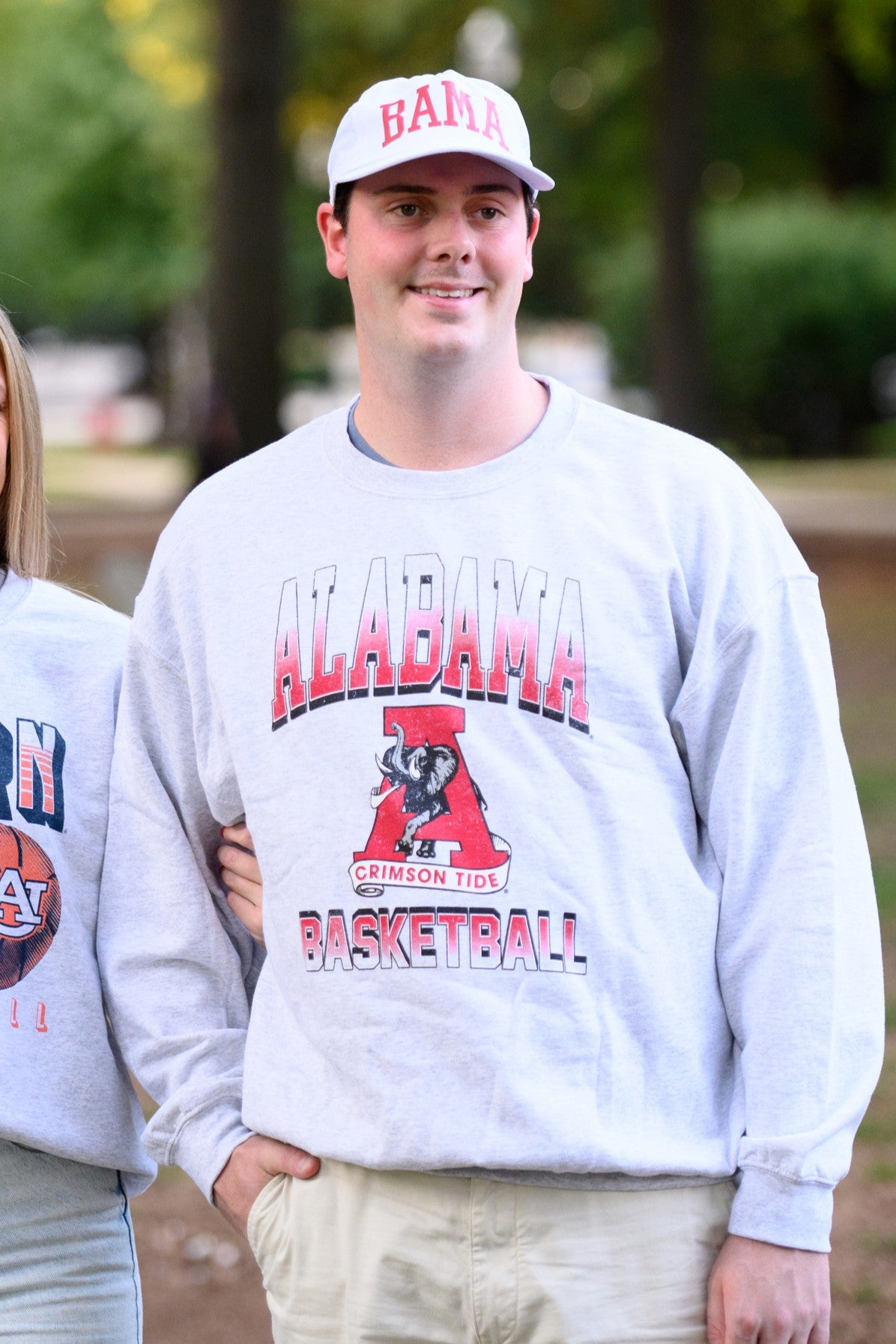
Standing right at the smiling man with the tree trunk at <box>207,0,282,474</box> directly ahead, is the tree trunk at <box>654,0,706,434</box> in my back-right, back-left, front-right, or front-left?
front-right

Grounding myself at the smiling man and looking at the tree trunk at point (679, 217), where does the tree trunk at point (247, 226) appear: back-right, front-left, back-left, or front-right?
front-left

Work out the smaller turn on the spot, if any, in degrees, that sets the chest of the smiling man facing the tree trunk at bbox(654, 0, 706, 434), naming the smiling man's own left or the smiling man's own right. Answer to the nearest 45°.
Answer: approximately 180°

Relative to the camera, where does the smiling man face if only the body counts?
toward the camera

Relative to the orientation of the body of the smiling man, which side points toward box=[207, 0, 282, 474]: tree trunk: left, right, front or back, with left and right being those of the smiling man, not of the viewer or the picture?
back
